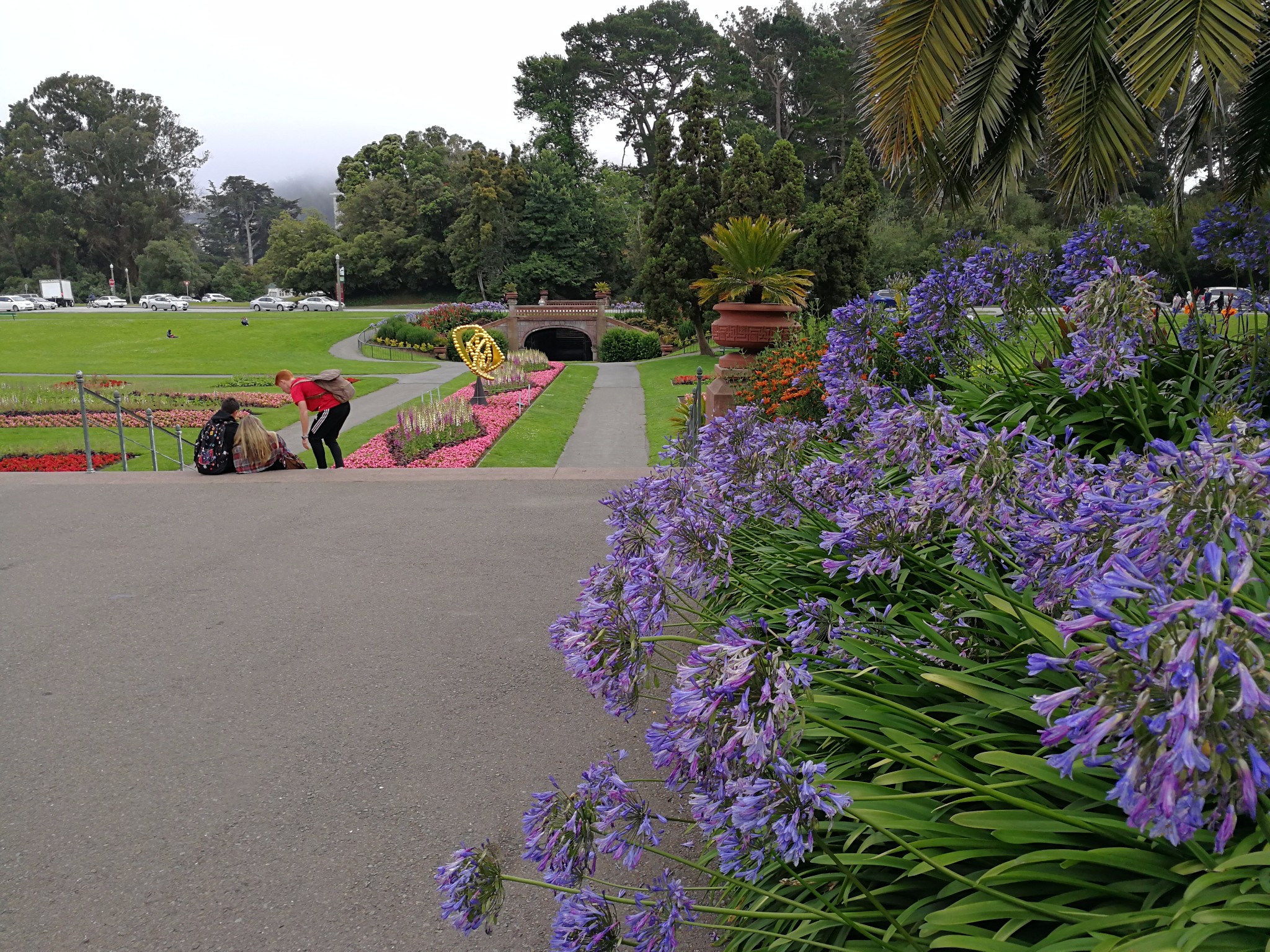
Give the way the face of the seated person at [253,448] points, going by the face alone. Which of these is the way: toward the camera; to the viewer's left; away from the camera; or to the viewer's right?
away from the camera

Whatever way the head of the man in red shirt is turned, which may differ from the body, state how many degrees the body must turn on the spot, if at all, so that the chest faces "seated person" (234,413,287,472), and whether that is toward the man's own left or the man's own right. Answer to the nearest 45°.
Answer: approximately 45° to the man's own left

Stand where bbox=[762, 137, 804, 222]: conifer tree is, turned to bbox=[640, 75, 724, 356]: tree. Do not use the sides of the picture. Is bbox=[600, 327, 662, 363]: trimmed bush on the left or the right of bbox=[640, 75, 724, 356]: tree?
right

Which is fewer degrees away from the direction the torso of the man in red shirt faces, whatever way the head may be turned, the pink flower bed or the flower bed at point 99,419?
the flower bed

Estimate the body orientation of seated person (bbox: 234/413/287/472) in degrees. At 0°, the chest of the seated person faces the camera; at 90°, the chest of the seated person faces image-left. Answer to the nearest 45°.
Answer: approximately 180°

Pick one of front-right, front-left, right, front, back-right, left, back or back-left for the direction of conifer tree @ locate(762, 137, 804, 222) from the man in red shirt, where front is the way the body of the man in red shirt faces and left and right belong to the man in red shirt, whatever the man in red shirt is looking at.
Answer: back-right

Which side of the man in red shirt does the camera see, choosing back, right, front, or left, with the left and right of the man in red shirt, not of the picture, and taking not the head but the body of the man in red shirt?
left

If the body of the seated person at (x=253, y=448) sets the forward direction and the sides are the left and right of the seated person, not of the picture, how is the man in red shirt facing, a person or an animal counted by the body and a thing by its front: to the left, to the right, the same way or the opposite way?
to the left

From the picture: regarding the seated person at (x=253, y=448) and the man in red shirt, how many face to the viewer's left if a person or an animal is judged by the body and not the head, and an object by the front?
1

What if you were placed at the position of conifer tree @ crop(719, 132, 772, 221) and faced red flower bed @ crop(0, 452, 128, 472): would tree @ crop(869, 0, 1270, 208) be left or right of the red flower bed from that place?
left

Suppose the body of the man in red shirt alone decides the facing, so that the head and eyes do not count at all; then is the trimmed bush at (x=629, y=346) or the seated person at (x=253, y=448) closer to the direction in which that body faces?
the seated person

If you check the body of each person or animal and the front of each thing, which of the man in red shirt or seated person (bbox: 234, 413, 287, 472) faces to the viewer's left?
the man in red shirt

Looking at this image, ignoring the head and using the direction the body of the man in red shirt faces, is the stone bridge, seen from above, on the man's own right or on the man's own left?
on the man's own right
